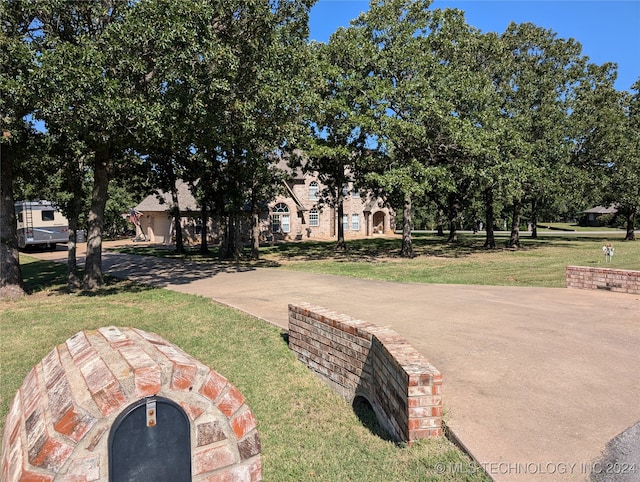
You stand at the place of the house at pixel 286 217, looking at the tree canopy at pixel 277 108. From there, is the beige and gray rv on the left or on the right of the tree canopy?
right

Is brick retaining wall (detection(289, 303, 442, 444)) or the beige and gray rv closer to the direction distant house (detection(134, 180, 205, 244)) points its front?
the brick retaining wall

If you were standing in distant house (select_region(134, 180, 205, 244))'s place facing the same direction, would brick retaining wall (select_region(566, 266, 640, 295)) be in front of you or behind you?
in front

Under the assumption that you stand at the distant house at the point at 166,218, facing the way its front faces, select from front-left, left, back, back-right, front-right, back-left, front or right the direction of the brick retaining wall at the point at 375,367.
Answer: front

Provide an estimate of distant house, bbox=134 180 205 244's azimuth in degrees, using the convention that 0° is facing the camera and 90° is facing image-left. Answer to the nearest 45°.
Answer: approximately 0°

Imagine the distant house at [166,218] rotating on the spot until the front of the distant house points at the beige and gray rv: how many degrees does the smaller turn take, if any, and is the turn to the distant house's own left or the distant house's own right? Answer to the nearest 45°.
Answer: approximately 45° to the distant house's own right

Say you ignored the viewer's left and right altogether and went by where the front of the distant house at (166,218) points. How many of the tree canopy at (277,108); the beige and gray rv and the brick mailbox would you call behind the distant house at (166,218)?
0

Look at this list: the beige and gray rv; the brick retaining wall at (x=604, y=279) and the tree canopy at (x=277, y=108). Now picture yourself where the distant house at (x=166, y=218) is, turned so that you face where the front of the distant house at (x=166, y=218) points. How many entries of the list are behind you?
0

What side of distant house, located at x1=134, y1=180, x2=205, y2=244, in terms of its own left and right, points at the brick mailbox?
front
